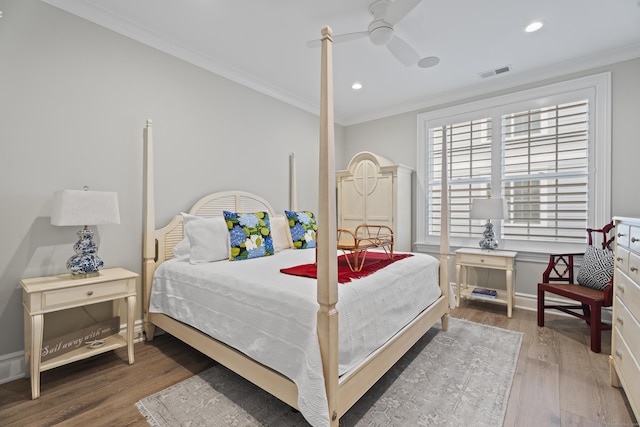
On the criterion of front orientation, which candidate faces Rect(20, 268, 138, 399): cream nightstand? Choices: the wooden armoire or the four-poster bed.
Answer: the wooden armoire

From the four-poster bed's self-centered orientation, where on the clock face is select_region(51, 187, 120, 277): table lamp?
The table lamp is roughly at 5 o'clock from the four-poster bed.

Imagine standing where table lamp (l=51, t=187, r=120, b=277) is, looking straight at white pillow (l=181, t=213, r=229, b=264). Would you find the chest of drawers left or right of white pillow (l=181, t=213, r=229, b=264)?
right

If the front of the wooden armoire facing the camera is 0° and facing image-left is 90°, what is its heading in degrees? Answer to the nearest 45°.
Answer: approximately 45°

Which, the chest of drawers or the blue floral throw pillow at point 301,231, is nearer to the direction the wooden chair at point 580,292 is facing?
the blue floral throw pillow

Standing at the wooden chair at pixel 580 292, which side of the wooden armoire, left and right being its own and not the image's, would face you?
left
